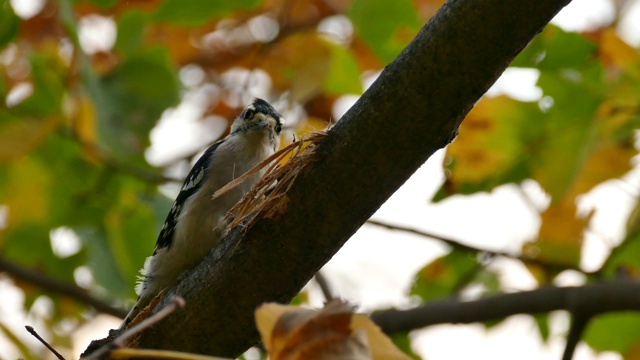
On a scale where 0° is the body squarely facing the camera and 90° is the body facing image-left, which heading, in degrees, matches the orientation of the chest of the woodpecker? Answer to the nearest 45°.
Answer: approximately 315°

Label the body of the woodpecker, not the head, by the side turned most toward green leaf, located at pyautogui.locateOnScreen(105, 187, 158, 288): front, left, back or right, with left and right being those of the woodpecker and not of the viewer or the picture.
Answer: back

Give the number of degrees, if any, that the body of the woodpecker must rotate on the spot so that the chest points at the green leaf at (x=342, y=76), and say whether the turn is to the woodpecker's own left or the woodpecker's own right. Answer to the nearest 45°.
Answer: approximately 135° to the woodpecker's own left

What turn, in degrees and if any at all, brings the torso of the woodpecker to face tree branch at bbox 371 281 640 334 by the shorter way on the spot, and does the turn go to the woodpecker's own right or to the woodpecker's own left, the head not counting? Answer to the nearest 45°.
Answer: approximately 45° to the woodpecker's own left

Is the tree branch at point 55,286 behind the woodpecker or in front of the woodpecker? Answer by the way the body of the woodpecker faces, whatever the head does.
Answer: behind

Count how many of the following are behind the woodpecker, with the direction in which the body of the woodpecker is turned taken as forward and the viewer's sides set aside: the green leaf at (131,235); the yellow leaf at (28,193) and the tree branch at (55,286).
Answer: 3

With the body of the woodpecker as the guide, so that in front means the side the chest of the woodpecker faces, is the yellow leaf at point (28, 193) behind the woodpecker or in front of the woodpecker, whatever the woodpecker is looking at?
behind

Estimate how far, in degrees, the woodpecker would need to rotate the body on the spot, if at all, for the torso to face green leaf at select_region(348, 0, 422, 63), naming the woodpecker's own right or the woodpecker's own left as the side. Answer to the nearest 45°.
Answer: approximately 135° to the woodpecker's own left
